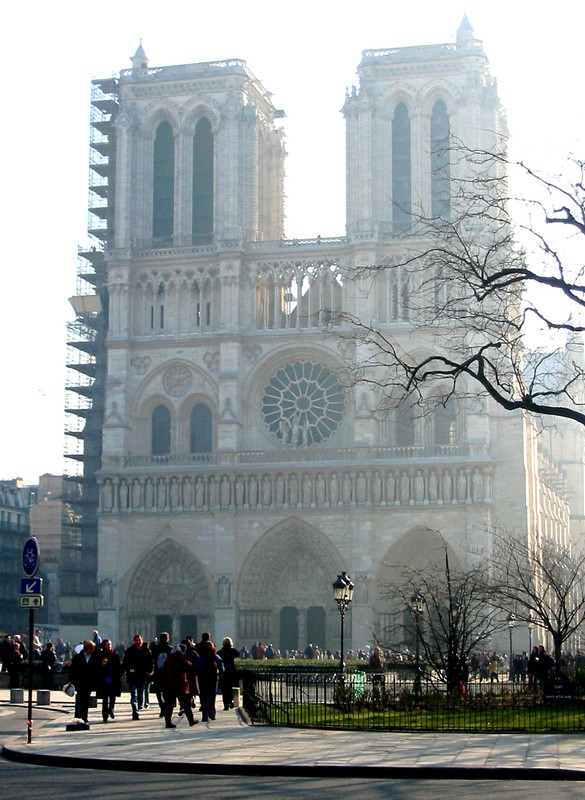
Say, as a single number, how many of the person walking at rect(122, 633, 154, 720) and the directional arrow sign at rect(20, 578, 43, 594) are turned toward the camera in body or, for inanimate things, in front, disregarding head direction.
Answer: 2

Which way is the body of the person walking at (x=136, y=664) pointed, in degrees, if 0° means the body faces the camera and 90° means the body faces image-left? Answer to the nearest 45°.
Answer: approximately 0°

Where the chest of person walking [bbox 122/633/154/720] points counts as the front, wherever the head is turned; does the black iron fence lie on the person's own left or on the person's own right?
on the person's own left

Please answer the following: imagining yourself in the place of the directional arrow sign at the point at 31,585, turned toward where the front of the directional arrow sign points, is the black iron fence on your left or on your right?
on your left

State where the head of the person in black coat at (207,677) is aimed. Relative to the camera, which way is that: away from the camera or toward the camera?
away from the camera

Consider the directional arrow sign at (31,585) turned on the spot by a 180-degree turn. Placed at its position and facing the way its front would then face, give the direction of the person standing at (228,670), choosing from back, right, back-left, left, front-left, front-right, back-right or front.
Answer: front-right

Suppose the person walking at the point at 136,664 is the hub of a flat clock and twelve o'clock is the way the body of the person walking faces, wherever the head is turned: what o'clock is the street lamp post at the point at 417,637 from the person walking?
The street lamp post is roughly at 8 o'clock from the person walking.

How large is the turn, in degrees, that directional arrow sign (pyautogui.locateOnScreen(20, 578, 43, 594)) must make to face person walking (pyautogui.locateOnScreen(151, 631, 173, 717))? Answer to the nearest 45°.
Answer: approximately 135° to its left

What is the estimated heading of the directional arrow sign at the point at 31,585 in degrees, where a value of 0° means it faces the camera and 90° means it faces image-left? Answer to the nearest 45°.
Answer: approximately 0°
